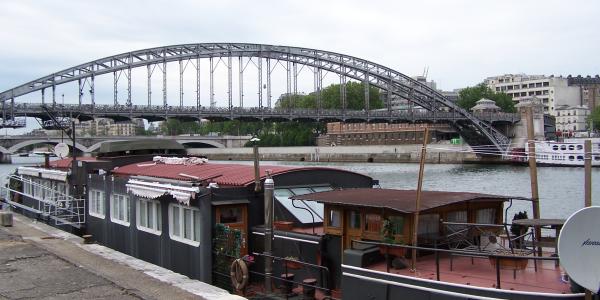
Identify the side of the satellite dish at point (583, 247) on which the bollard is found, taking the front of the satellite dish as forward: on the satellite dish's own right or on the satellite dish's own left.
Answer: on the satellite dish's own right

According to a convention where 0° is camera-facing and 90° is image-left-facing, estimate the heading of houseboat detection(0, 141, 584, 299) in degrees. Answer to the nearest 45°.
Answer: approximately 135°

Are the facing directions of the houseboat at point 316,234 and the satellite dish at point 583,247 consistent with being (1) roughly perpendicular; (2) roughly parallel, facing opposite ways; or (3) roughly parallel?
roughly perpendicular

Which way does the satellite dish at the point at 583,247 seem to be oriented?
toward the camera

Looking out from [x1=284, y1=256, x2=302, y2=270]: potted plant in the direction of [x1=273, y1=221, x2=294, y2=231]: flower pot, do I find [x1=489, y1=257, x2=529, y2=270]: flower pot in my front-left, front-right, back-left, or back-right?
back-right

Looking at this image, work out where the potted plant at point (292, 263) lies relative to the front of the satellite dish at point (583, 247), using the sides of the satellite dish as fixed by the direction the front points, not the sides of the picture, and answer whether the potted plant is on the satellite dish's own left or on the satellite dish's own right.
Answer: on the satellite dish's own right

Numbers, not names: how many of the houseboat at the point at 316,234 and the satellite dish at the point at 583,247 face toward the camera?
1
